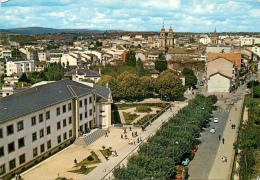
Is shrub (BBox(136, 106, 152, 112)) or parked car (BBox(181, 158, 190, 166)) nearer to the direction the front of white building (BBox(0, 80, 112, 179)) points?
the parked car

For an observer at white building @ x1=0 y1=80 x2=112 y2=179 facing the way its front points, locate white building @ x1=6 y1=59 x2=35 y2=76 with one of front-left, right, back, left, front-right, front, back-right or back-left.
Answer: back-left

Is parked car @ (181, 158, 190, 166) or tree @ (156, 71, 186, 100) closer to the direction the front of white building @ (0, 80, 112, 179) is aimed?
the parked car

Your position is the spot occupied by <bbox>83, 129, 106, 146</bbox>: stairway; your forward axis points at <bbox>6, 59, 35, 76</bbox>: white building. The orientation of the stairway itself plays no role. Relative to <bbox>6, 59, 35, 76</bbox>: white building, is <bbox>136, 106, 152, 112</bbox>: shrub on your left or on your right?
right

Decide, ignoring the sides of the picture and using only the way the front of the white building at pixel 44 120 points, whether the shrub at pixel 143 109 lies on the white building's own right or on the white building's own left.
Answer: on the white building's own left

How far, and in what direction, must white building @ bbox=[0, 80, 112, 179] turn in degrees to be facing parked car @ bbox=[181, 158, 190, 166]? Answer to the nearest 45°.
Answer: approximately 45° to its left

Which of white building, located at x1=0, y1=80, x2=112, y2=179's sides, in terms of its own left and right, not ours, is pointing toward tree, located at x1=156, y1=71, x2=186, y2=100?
left

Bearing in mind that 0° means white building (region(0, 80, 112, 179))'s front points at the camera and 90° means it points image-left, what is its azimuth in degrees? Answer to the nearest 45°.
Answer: approximately 315°
